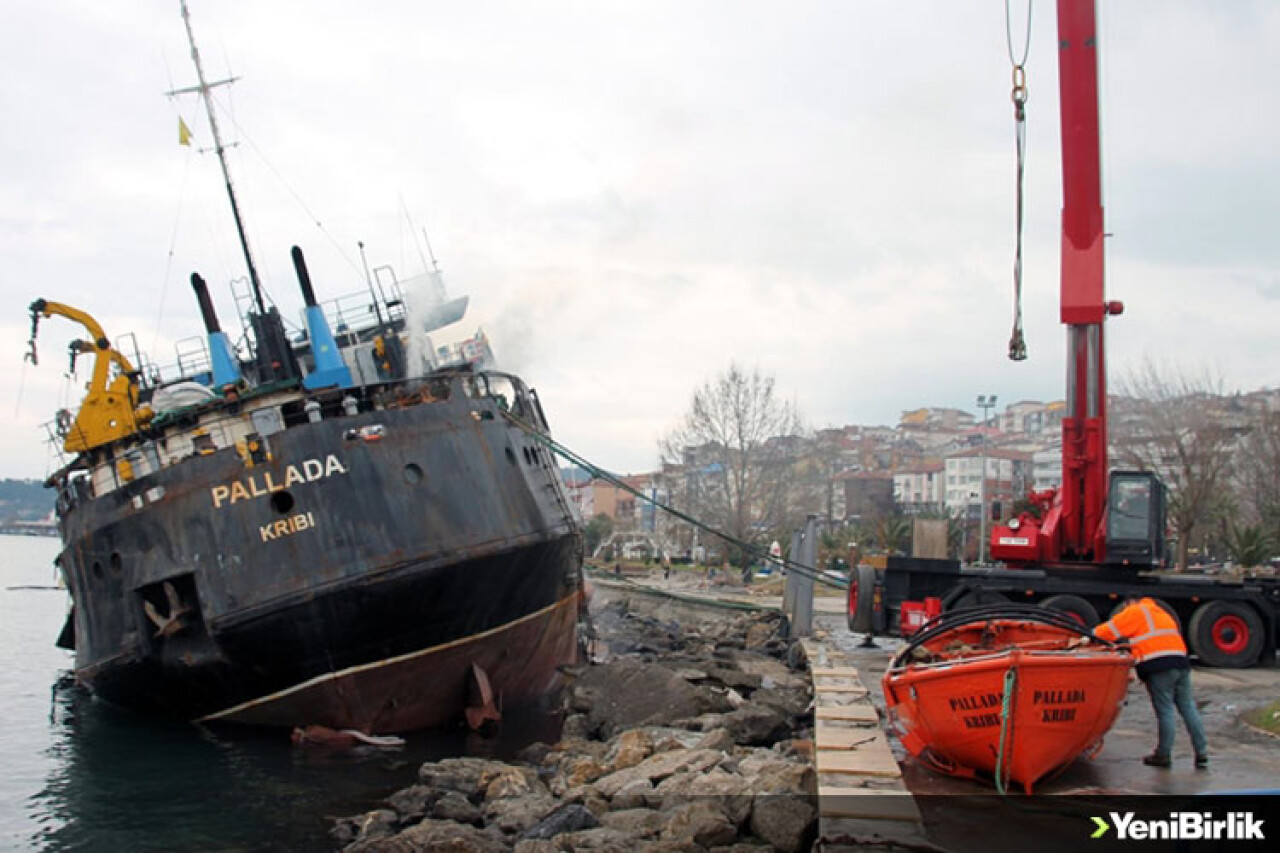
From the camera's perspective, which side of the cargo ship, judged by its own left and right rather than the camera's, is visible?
back

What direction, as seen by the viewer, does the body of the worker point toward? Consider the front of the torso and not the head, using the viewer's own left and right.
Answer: facing away from the viewer and to the left of the viewer
